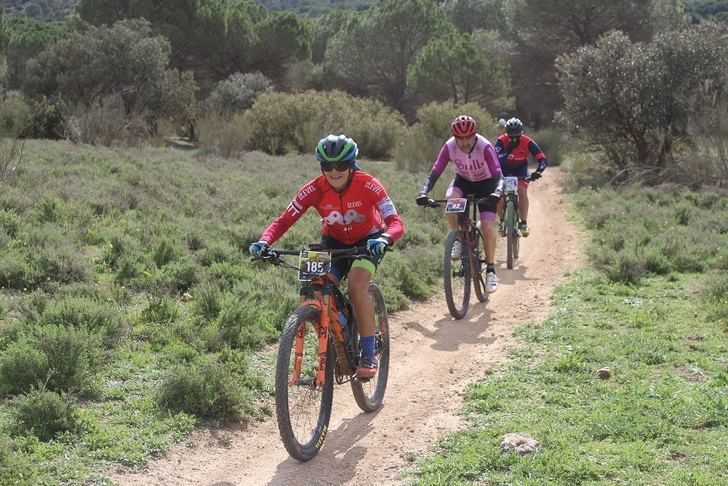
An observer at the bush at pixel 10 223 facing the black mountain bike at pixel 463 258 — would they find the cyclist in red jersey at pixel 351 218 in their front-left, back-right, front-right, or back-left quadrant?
front-right

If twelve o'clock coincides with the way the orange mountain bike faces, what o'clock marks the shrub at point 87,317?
The shrub is roughly at 3 o'clock from the orange mountain bike.

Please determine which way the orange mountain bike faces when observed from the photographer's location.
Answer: facing the viewer and to the left of the viewer

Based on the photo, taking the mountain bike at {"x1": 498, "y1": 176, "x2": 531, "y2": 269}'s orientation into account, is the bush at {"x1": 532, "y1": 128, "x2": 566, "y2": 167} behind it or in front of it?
behind

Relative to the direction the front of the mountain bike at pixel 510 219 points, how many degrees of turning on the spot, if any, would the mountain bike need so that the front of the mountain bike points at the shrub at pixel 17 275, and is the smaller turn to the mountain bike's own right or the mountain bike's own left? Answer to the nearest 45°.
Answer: approximately 45° to the mountain bike's own right

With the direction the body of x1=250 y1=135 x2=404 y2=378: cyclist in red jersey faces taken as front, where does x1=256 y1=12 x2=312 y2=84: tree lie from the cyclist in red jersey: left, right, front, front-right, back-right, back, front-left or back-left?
back-right

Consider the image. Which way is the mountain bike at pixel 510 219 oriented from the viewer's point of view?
toward the camera

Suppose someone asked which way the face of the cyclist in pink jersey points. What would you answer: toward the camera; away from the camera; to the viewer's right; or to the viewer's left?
toward the camera

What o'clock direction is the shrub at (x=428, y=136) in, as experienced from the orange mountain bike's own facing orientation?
The shrub is roughly at 5 o'clock from the orange mountain bike.

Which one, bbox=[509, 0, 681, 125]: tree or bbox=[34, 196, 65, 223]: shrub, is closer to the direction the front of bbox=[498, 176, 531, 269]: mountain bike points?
the shrub

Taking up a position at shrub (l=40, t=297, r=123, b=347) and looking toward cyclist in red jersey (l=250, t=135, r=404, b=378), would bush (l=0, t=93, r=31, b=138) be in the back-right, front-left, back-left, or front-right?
back-left

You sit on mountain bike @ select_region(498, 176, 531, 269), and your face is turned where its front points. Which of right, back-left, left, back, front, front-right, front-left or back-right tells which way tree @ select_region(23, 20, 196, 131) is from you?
back-right

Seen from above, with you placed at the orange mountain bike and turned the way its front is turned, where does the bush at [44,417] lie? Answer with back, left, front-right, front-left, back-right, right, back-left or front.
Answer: front-right

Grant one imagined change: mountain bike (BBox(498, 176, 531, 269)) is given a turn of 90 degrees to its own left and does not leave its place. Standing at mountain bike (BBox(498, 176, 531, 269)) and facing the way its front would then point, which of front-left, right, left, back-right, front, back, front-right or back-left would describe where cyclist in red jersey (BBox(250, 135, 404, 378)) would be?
right

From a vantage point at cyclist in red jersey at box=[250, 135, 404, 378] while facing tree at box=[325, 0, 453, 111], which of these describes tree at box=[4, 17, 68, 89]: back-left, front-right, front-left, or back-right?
front-left

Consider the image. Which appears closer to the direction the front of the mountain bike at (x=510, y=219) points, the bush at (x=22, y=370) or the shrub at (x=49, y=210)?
the bush

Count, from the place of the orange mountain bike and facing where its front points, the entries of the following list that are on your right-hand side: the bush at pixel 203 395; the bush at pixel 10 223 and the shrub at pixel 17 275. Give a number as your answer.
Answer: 3

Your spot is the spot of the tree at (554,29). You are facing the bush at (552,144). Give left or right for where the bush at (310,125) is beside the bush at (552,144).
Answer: right
